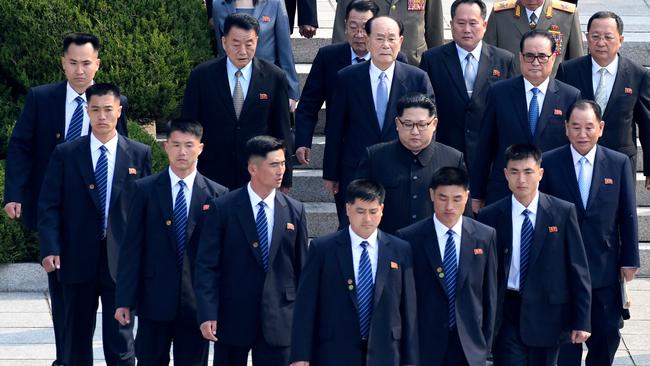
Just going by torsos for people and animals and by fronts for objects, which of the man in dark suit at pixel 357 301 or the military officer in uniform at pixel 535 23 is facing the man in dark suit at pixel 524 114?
the military officer in uniform

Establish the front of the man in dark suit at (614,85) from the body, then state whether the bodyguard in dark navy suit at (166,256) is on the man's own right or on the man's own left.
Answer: on the man's own right

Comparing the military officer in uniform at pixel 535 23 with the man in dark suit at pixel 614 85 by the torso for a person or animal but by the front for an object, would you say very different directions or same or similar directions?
same or similar directions

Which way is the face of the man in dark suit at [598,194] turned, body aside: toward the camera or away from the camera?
toward the camera

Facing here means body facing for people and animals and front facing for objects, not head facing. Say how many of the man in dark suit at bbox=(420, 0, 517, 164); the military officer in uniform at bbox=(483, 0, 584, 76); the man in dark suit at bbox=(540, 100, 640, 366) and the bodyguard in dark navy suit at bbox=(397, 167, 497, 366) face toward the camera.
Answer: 4

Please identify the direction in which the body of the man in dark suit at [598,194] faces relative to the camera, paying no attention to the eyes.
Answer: toward the camera

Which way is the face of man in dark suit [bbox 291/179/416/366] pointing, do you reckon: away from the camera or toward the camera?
toward the camera

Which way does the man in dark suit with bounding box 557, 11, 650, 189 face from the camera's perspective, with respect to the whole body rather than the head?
toward the camera

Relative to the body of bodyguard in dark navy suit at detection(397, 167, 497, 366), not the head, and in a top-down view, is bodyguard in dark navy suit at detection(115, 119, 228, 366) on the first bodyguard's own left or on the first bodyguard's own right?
on the first bodyguard's own right

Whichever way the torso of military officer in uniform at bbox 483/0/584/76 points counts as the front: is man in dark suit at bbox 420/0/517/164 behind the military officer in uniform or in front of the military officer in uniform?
in front

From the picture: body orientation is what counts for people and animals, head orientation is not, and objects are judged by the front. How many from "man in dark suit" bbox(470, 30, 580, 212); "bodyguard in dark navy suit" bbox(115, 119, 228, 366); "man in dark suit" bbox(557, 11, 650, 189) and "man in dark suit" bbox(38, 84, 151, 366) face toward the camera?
4

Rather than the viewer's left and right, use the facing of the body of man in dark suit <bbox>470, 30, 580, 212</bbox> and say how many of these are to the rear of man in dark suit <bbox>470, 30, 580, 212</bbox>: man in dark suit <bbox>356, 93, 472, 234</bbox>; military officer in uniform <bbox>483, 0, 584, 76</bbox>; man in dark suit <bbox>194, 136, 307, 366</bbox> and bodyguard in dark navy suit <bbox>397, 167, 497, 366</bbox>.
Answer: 1

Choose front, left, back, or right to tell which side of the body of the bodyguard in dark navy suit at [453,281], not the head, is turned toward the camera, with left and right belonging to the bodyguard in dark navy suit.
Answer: front
